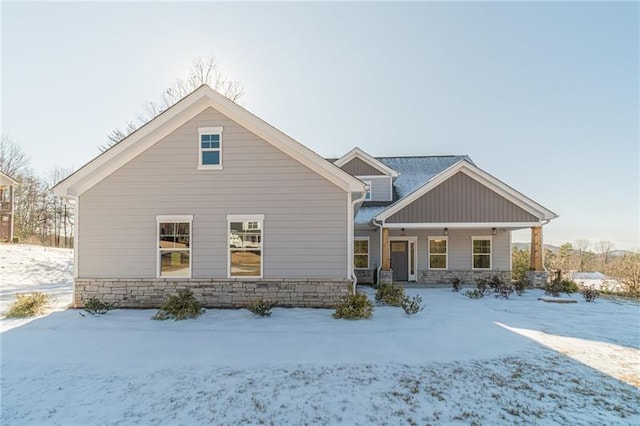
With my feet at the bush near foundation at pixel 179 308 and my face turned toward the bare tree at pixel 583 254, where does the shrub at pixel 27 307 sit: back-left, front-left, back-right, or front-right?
back-left

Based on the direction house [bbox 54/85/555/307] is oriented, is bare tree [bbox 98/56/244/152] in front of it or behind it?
behind

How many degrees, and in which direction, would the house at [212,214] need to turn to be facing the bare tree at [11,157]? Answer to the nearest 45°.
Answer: approximately 135° to its right

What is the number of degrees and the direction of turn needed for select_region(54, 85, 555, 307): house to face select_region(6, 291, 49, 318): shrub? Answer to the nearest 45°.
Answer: approximately 90° to its right

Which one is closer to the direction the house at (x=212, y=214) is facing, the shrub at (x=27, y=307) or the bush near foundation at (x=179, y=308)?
the bush near foundation
